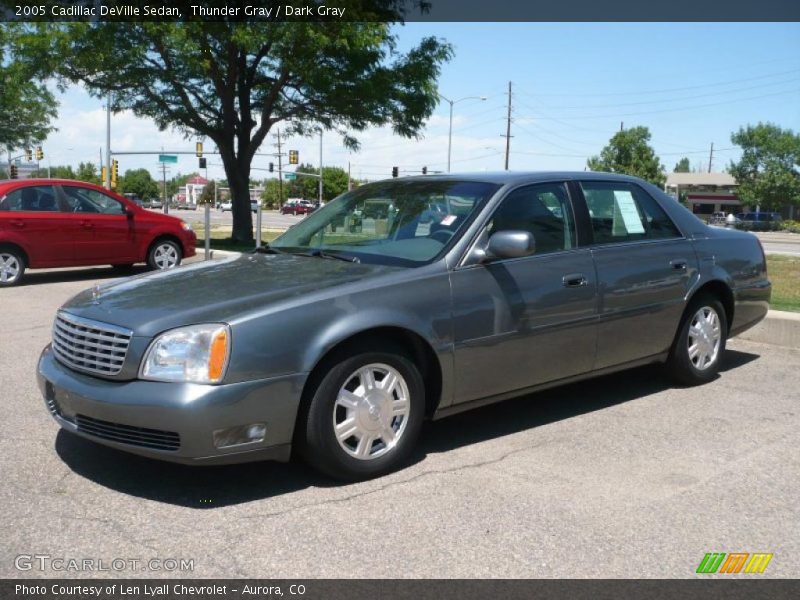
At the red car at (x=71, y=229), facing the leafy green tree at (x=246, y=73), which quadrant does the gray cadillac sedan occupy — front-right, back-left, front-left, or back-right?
back-right

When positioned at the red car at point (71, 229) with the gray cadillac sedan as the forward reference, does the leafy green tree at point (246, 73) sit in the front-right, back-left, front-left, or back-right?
back-left

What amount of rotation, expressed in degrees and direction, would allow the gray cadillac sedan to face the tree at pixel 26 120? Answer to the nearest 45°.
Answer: approximately 90° to its right

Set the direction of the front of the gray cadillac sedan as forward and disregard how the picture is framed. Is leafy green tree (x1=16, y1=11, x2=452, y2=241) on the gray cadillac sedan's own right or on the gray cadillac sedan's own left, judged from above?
on the gray cadillac sedan's own right

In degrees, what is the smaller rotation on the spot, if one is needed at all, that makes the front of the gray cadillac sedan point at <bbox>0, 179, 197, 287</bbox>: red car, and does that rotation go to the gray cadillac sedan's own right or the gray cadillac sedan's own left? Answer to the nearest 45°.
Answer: approximately 90° to the gray cadillac sedan's own right

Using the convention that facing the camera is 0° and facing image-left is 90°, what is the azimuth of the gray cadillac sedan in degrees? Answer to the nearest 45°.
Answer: approximately 45°
